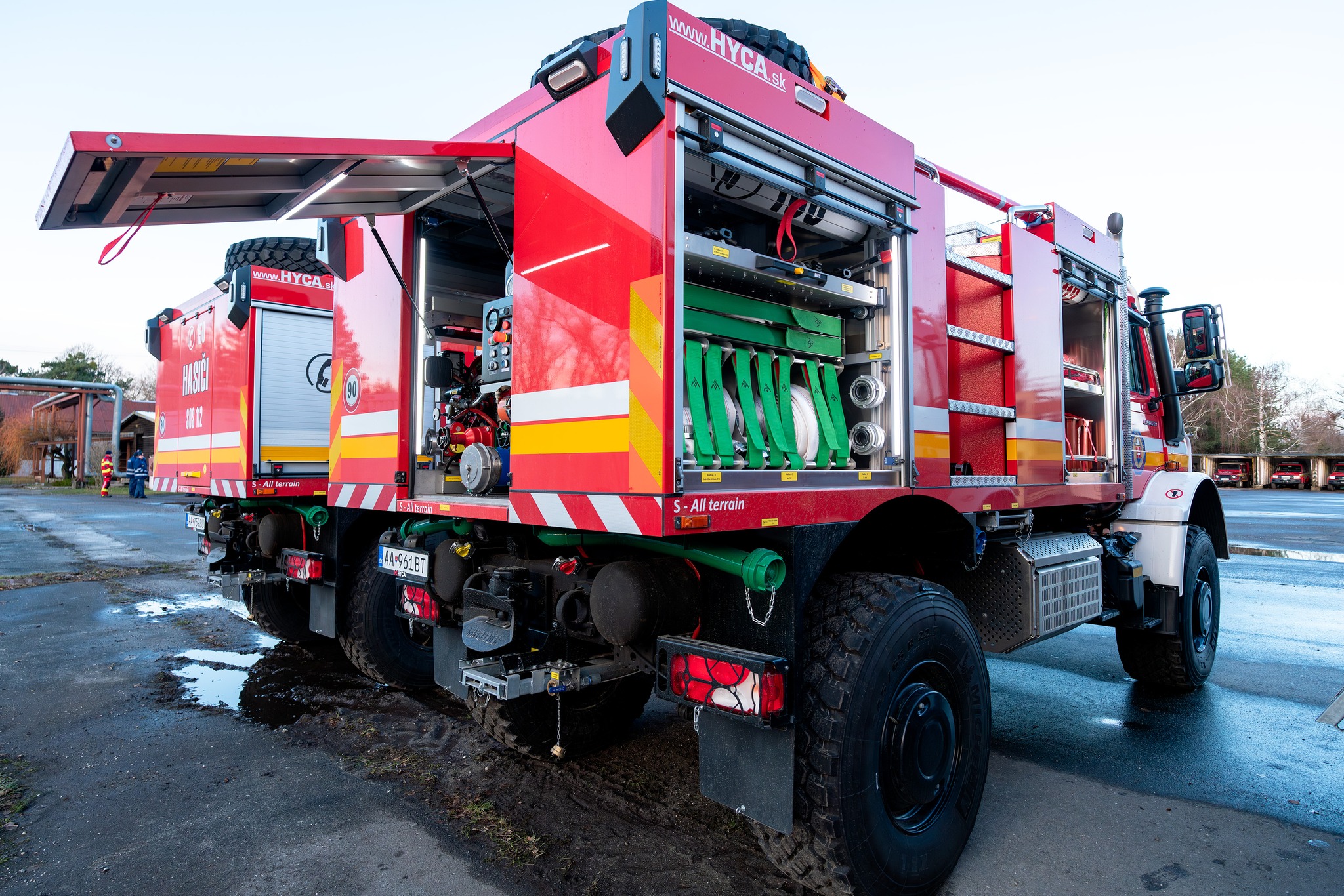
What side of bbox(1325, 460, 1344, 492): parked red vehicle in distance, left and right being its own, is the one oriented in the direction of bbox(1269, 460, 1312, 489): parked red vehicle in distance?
right

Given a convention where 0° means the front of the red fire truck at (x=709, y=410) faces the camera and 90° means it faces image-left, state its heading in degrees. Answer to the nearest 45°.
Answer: approximately 225°

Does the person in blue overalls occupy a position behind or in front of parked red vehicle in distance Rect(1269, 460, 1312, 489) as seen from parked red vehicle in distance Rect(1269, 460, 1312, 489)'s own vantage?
in front

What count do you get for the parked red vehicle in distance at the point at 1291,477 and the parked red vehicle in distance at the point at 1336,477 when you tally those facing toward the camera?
2

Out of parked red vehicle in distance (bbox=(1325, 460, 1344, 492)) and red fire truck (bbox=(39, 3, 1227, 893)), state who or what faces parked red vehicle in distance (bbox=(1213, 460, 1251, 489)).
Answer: the red fire truck

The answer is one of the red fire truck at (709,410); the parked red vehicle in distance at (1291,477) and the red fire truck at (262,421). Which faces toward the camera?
the parked red vehicle in distance

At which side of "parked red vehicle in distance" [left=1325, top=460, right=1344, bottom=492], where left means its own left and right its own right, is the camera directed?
front

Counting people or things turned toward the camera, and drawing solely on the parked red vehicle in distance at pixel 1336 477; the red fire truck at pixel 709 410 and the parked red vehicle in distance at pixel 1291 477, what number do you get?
2

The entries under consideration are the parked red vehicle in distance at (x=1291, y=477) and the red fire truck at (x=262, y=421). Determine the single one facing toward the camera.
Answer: the parked red vehicle in distance

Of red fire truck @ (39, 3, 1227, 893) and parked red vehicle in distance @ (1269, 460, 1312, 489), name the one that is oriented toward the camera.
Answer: the parked red vehicle in distance

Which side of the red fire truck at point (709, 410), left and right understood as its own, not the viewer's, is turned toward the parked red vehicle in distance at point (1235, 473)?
front

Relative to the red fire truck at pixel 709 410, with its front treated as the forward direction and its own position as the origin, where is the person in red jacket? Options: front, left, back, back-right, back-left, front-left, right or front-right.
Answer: left

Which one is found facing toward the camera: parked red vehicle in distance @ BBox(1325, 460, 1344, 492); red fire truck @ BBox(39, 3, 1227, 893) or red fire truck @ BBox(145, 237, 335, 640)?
the parked red vehicle in distance

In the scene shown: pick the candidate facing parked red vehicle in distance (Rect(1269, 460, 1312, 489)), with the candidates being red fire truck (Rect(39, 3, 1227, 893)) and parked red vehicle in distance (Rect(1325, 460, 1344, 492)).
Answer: the red fire truck

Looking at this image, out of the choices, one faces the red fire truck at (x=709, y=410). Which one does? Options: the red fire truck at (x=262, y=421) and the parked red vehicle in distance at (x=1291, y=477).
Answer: the parked red vehicle in distance

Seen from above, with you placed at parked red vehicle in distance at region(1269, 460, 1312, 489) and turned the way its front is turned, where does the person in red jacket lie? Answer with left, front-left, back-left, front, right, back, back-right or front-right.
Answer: front-right

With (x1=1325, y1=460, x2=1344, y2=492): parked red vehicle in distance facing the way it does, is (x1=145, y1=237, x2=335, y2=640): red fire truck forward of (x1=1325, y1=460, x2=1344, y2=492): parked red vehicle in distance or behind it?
forward
